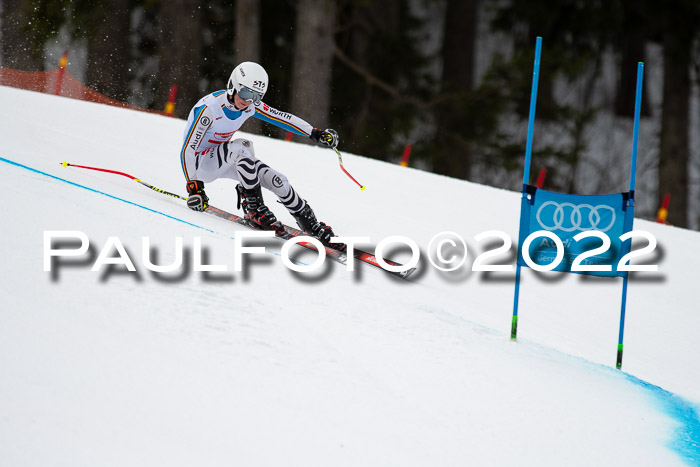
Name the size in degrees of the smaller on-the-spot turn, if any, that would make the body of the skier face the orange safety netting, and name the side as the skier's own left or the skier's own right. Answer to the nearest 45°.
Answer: approximately 180°

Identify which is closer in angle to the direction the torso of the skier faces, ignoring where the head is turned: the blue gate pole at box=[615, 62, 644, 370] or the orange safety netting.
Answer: the blue gate pole

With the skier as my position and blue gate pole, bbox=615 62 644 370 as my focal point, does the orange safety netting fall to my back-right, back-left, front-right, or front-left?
back-left

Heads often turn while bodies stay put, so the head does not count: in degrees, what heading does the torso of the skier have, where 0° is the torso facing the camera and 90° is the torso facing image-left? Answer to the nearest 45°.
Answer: approximately 315°
